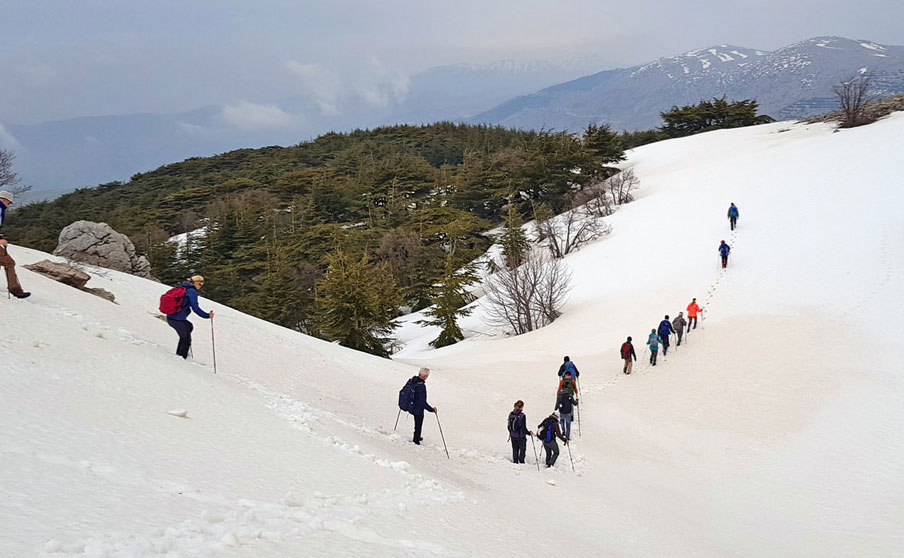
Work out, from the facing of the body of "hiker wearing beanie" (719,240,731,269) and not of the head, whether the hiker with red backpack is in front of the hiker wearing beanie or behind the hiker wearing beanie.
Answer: behind

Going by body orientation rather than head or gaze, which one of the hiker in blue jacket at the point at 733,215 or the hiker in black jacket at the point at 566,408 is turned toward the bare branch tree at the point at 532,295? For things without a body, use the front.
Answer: the hiker in black jacket

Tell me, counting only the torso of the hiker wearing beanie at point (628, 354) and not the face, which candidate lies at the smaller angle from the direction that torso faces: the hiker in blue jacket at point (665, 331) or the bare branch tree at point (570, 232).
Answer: the hiker in blue jacket

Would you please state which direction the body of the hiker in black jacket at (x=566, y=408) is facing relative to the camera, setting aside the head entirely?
away from the camera

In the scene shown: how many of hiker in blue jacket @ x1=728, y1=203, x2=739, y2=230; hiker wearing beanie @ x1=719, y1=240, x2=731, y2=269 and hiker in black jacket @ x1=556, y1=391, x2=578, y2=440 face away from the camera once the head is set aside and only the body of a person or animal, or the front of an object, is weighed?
3

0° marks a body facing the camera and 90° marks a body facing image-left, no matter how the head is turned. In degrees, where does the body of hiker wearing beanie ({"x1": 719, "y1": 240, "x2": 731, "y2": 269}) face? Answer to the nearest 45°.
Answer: approximately 180°

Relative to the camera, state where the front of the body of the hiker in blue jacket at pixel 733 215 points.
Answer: away from the camera

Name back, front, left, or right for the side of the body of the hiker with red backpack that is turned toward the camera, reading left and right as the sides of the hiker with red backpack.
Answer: right

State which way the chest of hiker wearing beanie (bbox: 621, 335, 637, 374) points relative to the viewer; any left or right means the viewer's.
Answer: facing away from the viewer and to the right of the viewer
